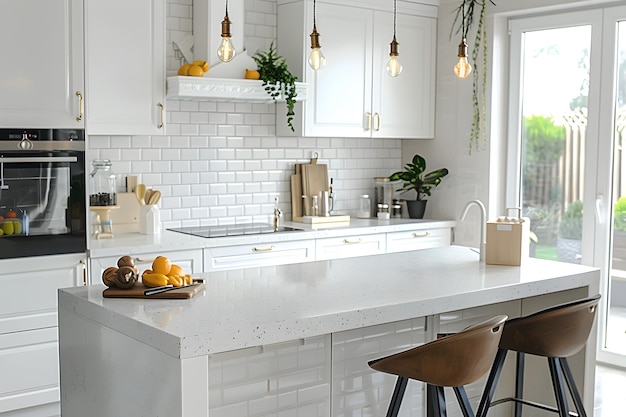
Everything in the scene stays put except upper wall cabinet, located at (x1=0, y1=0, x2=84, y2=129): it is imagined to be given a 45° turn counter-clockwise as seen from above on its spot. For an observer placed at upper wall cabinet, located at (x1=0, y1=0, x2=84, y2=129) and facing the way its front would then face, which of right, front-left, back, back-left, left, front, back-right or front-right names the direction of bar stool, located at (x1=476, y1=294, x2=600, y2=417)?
front

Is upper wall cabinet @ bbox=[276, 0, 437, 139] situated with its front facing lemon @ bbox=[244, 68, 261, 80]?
no

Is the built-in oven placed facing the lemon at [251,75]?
no

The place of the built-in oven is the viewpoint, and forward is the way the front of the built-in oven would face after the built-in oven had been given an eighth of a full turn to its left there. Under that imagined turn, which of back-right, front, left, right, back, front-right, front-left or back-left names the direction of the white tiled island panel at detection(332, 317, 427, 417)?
front

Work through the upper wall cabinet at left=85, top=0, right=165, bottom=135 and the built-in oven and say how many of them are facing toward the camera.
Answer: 2

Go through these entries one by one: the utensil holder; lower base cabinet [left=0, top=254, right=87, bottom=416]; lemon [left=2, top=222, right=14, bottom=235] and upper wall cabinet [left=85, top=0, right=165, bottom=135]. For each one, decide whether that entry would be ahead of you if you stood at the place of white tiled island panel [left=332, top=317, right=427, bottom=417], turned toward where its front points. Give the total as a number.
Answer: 0

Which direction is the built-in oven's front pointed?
toward the camera

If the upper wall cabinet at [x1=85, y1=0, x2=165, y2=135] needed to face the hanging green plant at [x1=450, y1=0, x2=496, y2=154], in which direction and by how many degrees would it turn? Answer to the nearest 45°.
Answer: approximately 90° to its left

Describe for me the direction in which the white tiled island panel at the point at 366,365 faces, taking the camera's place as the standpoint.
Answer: facing the viewer and to the right of the viewer

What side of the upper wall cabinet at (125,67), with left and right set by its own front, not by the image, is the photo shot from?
front

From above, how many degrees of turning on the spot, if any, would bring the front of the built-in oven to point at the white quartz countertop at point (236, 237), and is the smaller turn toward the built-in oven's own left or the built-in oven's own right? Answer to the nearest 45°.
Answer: approximately 90° to the built-in oven's own left

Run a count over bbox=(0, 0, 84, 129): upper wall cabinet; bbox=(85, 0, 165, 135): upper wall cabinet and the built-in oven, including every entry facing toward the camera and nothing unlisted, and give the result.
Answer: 3

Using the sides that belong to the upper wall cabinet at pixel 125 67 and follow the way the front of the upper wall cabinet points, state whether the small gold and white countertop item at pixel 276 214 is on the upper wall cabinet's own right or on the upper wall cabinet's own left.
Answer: on the upper wall cabinet's own left

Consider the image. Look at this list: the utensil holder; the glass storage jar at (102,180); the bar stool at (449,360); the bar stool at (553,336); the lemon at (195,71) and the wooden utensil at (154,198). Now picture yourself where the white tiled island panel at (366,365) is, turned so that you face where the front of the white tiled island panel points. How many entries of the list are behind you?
4

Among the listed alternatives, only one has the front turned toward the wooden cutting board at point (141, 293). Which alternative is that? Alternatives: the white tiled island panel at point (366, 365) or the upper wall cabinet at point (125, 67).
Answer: the upper wall cabinet

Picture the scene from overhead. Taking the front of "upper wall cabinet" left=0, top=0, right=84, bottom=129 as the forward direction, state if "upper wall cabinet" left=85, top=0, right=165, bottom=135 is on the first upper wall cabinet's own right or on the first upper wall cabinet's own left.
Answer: on the first upper wall cabinet's own left

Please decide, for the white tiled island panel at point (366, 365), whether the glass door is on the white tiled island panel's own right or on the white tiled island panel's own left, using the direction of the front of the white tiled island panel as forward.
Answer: on the white tiled island panel's own left

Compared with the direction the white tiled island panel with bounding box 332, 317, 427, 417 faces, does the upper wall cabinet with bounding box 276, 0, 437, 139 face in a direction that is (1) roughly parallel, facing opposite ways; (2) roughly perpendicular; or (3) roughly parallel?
roughly parallel

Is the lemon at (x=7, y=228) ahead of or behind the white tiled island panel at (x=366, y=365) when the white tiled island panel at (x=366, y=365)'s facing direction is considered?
behind

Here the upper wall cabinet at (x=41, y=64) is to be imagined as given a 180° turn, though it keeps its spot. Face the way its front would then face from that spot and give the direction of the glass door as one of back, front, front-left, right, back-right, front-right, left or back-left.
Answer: right

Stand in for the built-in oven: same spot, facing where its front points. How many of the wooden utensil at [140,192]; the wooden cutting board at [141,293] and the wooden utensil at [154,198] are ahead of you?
1
